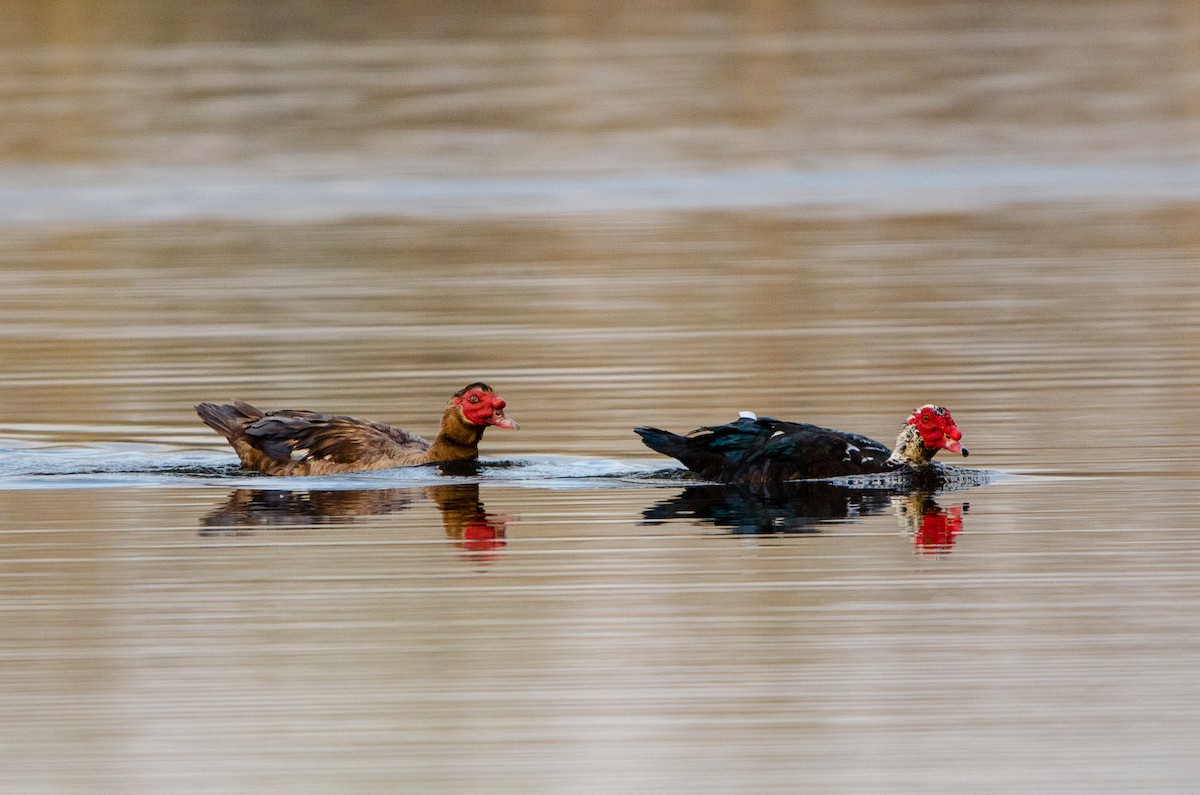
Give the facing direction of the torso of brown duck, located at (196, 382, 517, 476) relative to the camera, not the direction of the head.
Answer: to the viewer's right

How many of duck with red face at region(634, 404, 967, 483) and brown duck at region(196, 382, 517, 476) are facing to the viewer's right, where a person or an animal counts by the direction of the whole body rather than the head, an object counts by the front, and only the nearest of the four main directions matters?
2

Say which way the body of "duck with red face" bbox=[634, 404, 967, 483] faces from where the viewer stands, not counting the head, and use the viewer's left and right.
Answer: facing to the right of the viewer

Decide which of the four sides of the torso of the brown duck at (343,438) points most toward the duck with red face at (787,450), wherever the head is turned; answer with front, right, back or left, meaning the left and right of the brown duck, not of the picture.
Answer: front

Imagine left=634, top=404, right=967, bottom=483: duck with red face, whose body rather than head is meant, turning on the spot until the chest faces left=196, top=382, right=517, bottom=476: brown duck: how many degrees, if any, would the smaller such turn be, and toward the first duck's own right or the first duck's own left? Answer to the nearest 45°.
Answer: approximately 180°
